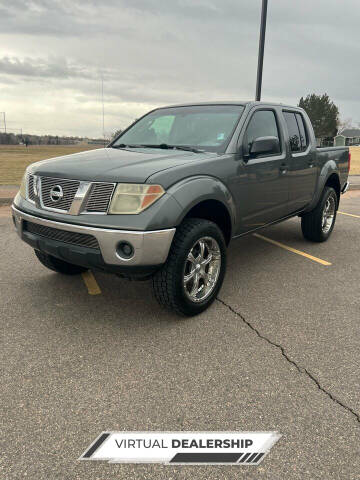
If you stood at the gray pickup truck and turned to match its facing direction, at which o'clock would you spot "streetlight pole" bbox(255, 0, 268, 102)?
The streetlight pole is roughly at 5 o'clock from the gray pickup truck.

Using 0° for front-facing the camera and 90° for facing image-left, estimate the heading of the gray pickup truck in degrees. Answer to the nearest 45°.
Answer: approximately 45°
